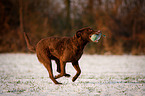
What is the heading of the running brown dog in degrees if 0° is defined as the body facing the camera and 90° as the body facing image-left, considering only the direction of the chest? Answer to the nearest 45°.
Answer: approximately 270°
